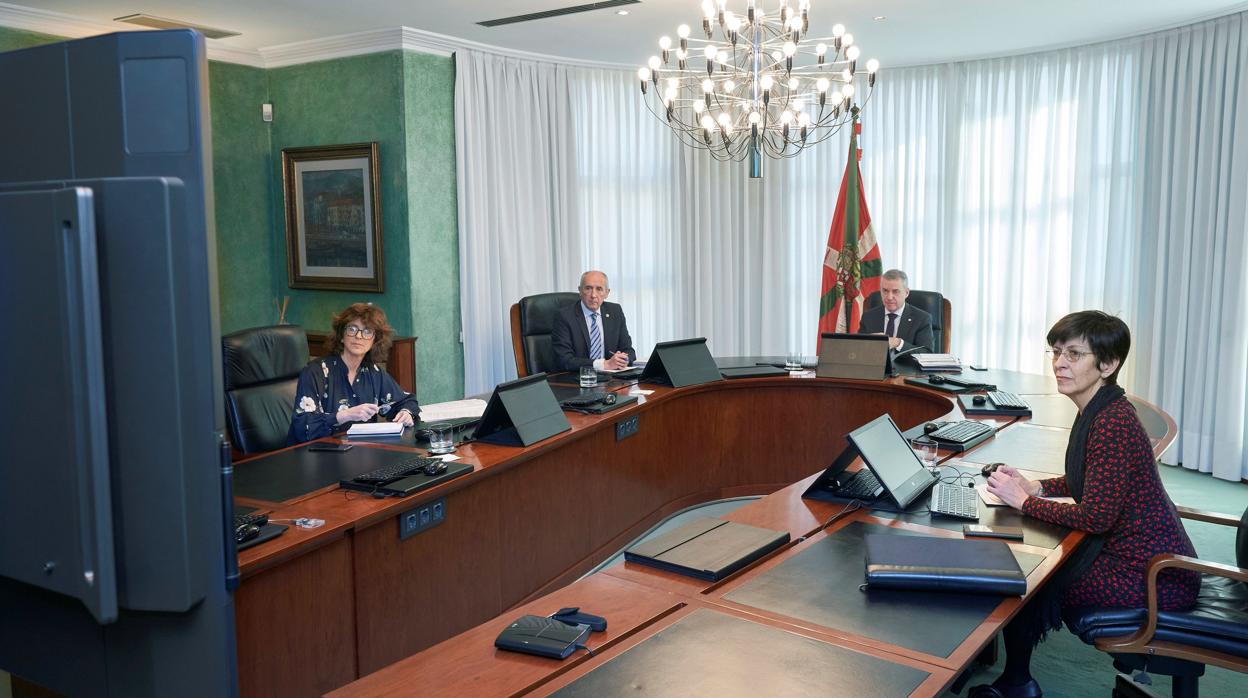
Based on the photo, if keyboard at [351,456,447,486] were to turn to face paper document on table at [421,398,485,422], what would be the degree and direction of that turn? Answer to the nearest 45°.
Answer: approximately 45° to its right

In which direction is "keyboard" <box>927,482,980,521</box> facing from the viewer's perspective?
to the viewer's right

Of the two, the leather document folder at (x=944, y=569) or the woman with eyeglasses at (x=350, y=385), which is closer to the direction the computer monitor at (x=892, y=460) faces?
the leather document folder

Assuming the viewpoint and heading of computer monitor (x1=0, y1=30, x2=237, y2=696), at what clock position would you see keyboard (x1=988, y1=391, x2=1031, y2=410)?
The keyboard is roughly at 1 o'clock from the computer monitor.

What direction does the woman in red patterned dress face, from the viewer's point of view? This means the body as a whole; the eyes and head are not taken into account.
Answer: to the viewer's left

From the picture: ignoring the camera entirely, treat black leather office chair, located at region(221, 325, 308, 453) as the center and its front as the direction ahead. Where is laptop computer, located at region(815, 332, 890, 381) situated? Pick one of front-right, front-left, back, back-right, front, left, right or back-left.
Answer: front-left

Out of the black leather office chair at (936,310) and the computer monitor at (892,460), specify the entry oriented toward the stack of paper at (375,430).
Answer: the black leather office chair

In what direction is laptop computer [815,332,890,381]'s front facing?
away from the camera

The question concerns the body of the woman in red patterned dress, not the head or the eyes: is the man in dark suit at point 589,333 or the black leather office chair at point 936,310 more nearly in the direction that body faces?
the man in dark suit

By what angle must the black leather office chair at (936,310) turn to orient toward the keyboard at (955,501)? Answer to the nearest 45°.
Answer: approximately 45° to its left

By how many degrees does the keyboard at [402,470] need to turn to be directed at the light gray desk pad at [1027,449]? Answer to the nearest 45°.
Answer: approximately 135° to its right

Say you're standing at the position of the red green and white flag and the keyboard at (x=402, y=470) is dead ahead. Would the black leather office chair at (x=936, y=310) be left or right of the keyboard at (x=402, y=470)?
left

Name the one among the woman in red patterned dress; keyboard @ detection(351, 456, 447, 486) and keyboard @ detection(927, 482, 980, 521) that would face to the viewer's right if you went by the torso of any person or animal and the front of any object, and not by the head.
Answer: keyboard @ detection(927, 482, 980, 521)
